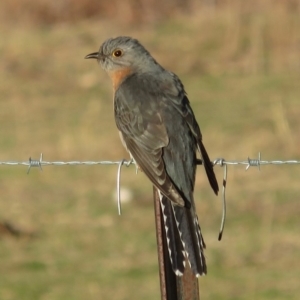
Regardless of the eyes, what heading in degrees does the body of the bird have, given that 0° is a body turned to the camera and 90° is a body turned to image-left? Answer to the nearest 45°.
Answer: approximately 135°
